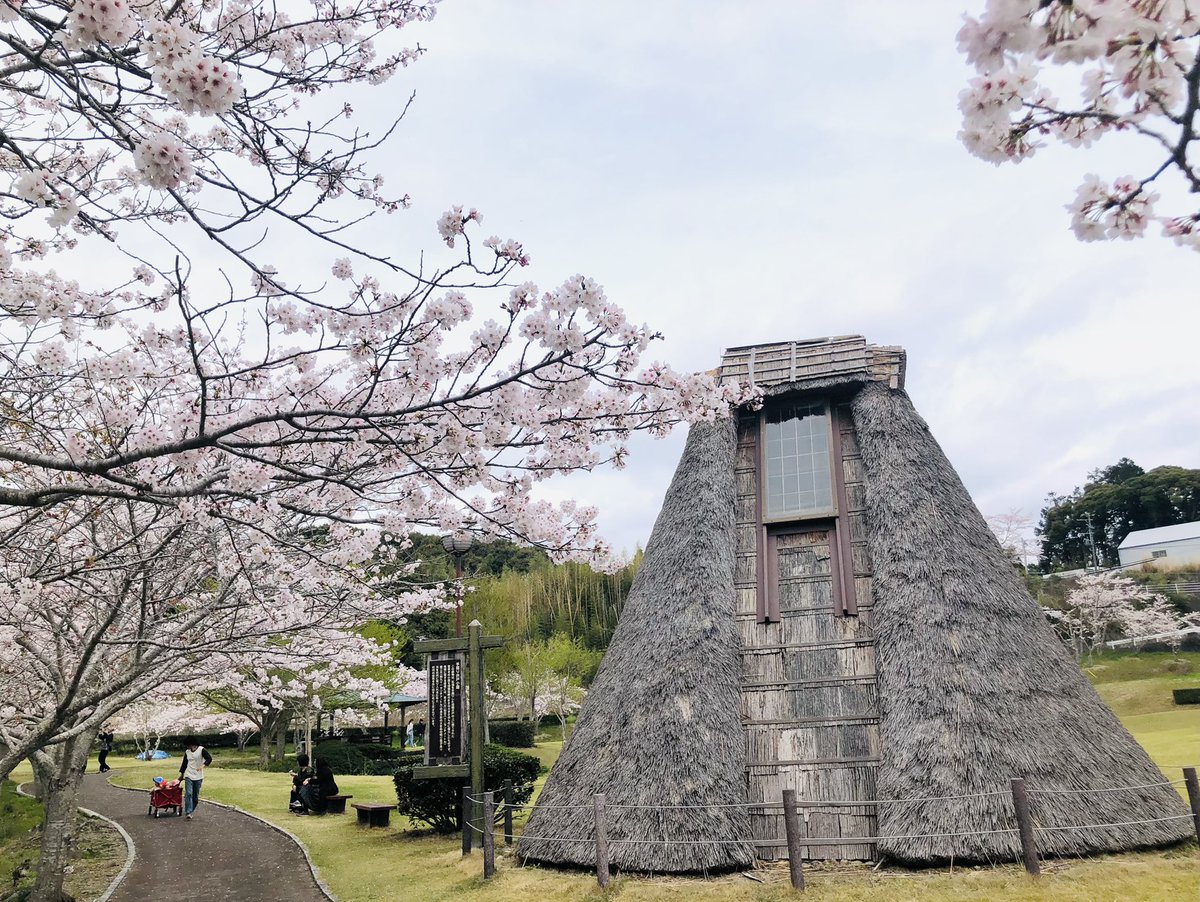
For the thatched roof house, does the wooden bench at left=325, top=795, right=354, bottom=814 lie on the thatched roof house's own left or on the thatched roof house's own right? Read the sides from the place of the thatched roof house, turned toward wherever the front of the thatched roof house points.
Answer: on the thatched roof house's own right

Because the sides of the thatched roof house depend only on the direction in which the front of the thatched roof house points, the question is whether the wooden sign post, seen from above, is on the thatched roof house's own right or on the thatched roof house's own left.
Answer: on the thatched roof house's own right

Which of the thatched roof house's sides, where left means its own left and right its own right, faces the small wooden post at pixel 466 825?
right

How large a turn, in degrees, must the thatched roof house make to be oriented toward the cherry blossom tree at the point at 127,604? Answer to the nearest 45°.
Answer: approximately 45° to its right

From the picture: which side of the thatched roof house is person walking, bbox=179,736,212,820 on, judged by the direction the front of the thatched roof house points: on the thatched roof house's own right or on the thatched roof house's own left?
on the thatched roof house's own right

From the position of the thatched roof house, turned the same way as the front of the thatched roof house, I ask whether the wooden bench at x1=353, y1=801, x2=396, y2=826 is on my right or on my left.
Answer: on my right

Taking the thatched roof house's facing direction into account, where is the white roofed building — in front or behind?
behind

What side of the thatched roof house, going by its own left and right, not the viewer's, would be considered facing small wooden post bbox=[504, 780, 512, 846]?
right

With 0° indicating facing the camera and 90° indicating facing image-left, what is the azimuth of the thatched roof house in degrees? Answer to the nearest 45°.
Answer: approximately 0°
